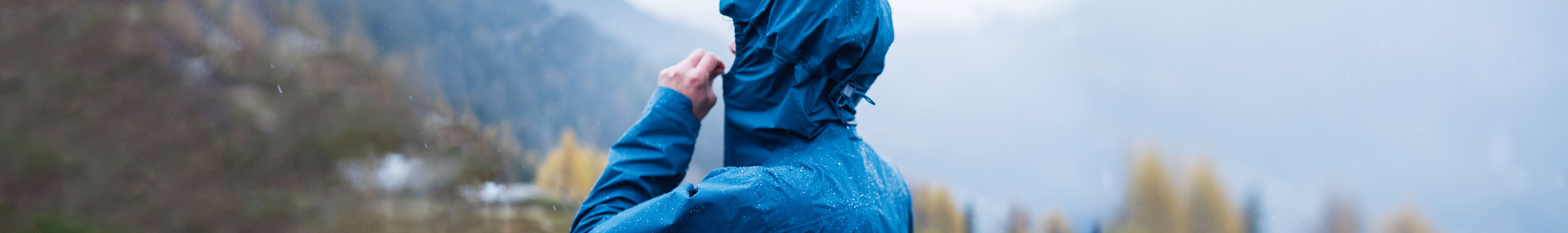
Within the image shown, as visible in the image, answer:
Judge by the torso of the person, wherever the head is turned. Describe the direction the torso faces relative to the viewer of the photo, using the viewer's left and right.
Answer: facing away from the viewer and to the left of the viewer

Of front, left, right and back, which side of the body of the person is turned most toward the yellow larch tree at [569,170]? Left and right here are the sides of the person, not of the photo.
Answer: front
